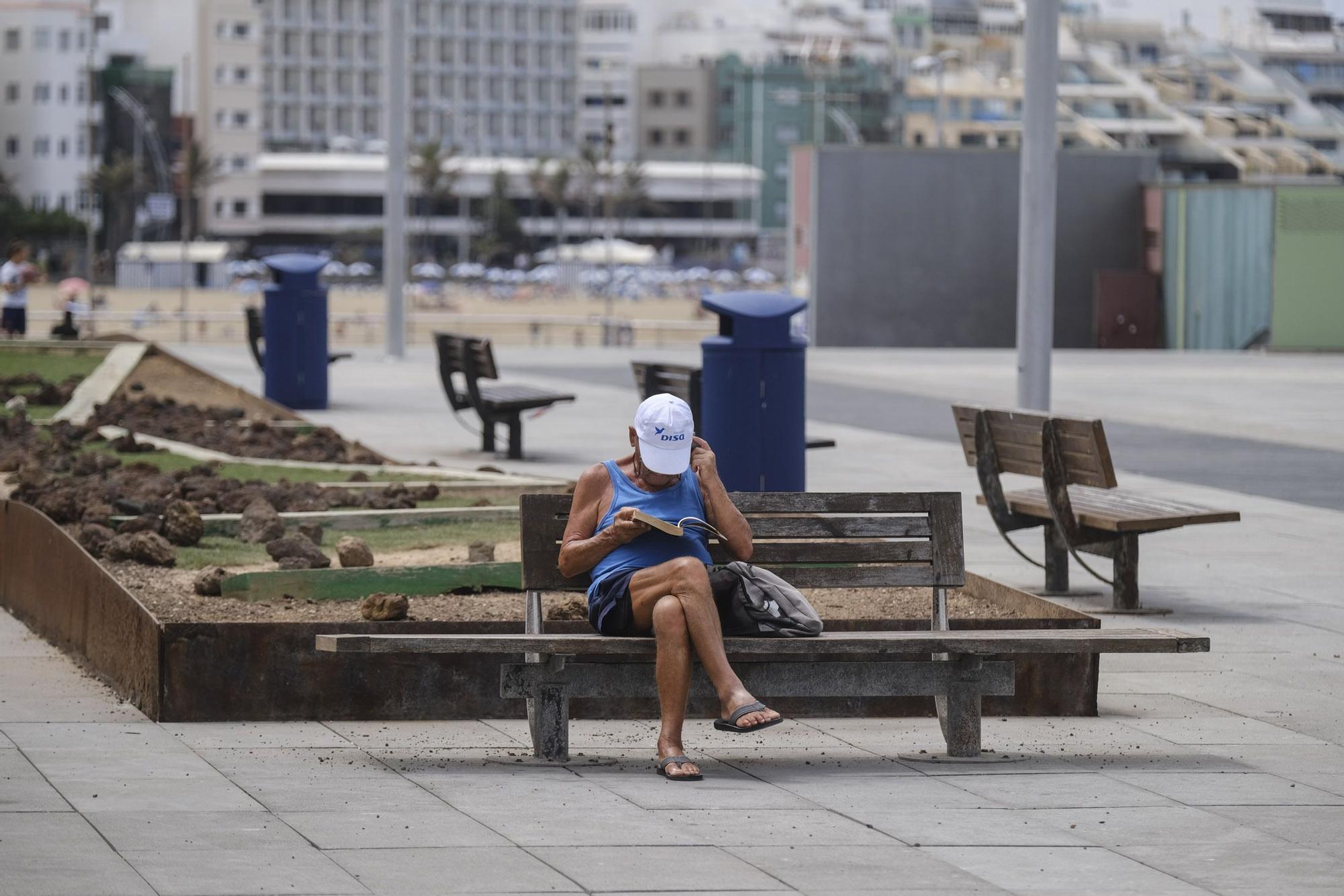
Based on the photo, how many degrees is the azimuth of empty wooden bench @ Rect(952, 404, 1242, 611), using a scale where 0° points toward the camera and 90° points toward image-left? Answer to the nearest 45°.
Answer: approximately 225°

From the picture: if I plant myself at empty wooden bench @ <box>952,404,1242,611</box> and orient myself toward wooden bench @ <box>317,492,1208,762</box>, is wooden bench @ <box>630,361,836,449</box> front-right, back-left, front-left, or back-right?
back-right

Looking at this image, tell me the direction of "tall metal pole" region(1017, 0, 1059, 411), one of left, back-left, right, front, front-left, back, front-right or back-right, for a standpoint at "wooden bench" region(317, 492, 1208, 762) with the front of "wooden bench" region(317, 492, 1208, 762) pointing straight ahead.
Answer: back

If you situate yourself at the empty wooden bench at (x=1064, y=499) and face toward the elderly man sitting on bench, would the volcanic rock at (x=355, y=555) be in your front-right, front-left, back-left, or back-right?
front-right

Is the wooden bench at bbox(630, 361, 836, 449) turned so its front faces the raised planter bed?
no

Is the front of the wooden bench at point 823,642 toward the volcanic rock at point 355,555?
no

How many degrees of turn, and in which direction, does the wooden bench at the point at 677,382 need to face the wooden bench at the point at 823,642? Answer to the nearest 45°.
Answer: approximately 135° to its right

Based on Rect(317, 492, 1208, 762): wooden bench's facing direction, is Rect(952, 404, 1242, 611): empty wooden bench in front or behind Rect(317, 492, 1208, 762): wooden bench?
behind

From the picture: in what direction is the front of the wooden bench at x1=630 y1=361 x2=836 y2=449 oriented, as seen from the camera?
facing away from the viewer and to the right of the viewer

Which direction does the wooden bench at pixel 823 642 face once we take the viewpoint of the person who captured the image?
facing the viewer

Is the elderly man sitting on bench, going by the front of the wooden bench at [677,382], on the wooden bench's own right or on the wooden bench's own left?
on the wooden bench's own right

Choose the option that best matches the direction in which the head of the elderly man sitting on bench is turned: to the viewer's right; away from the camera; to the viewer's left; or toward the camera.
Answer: toward the camera

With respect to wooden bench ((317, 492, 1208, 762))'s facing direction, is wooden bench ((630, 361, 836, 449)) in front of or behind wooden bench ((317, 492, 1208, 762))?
behind

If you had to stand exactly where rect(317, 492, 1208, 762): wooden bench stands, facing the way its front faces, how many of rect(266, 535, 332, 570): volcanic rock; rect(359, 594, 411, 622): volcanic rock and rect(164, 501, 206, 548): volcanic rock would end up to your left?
0

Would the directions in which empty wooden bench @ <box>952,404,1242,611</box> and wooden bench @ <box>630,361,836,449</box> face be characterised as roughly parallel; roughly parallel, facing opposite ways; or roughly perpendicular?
roughly parallel

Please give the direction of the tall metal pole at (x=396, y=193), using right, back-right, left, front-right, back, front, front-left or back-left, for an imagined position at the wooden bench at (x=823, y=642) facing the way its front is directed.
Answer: back

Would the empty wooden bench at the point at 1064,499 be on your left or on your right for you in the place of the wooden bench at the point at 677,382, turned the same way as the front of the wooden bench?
on your right

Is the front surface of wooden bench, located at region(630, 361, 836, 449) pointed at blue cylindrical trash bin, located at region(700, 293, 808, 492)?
no

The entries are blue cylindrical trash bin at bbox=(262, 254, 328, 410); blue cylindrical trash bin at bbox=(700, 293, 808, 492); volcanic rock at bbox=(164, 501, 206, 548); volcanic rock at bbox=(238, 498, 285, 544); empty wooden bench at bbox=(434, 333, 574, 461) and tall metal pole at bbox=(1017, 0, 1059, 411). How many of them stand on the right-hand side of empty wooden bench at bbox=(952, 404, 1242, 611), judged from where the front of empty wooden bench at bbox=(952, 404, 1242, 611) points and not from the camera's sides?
0
